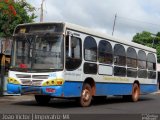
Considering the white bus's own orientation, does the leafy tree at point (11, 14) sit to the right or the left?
on its right

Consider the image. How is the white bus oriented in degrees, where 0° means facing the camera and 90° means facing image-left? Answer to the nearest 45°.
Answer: approximately 45°
